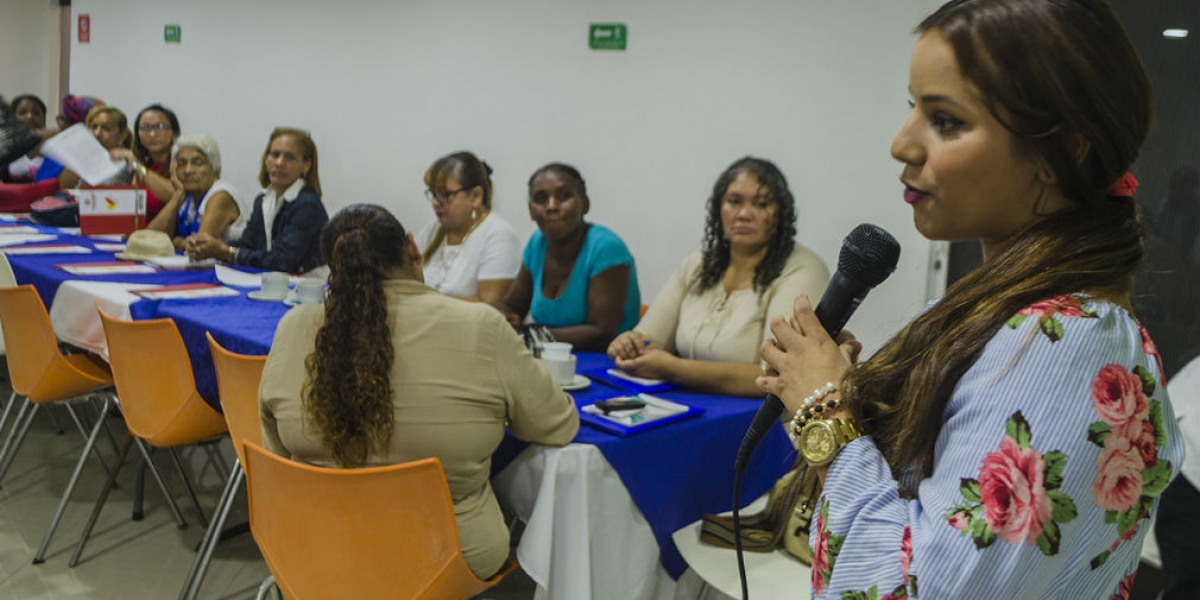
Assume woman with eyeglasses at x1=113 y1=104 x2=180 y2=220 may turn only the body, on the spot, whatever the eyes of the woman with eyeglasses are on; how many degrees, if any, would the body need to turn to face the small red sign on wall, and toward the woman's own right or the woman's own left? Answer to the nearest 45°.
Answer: approximately 180°

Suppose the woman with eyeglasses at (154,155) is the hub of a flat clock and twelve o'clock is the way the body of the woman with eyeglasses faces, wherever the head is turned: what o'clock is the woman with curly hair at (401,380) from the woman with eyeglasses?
The woman with curly hair is roughly at 12 o'clock from the woman with eyeglasses.

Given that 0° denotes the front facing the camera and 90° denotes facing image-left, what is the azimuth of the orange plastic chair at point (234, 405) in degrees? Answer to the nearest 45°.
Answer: approximately 225°

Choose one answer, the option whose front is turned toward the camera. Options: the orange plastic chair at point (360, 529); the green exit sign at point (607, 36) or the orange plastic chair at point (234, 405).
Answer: the green exit sign

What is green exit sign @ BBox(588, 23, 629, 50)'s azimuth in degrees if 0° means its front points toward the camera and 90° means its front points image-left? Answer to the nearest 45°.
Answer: approximately 0°

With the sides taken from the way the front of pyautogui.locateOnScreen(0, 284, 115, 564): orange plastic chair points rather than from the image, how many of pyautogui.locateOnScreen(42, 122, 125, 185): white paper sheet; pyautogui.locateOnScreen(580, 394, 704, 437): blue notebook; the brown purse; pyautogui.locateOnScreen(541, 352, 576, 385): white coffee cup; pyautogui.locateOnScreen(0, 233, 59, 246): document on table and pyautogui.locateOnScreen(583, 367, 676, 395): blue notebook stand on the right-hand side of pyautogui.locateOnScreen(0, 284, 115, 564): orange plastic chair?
4

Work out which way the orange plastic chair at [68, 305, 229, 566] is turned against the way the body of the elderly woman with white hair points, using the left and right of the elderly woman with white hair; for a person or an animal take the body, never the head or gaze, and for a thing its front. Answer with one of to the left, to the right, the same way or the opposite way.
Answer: the opposite way

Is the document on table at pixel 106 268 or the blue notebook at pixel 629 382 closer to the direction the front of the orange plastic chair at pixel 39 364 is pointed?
the document on table

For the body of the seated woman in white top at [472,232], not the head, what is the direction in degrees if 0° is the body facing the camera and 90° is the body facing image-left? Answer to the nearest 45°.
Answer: approximately 45°

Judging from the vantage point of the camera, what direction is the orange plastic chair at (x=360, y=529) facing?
facing away from the viewer and to the right of the viewer

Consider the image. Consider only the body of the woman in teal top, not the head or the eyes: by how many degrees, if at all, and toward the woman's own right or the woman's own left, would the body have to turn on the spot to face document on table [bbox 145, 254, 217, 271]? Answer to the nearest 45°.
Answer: approximately 90° to the woman's own right

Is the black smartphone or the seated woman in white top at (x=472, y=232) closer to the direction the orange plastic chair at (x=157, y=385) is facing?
the seated woman in white top

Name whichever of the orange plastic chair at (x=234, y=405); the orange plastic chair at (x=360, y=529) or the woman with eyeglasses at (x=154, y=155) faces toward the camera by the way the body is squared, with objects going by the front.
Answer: the woman with eyeglasses

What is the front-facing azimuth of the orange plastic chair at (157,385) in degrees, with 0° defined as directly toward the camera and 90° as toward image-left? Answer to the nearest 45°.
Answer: approximately 225°
